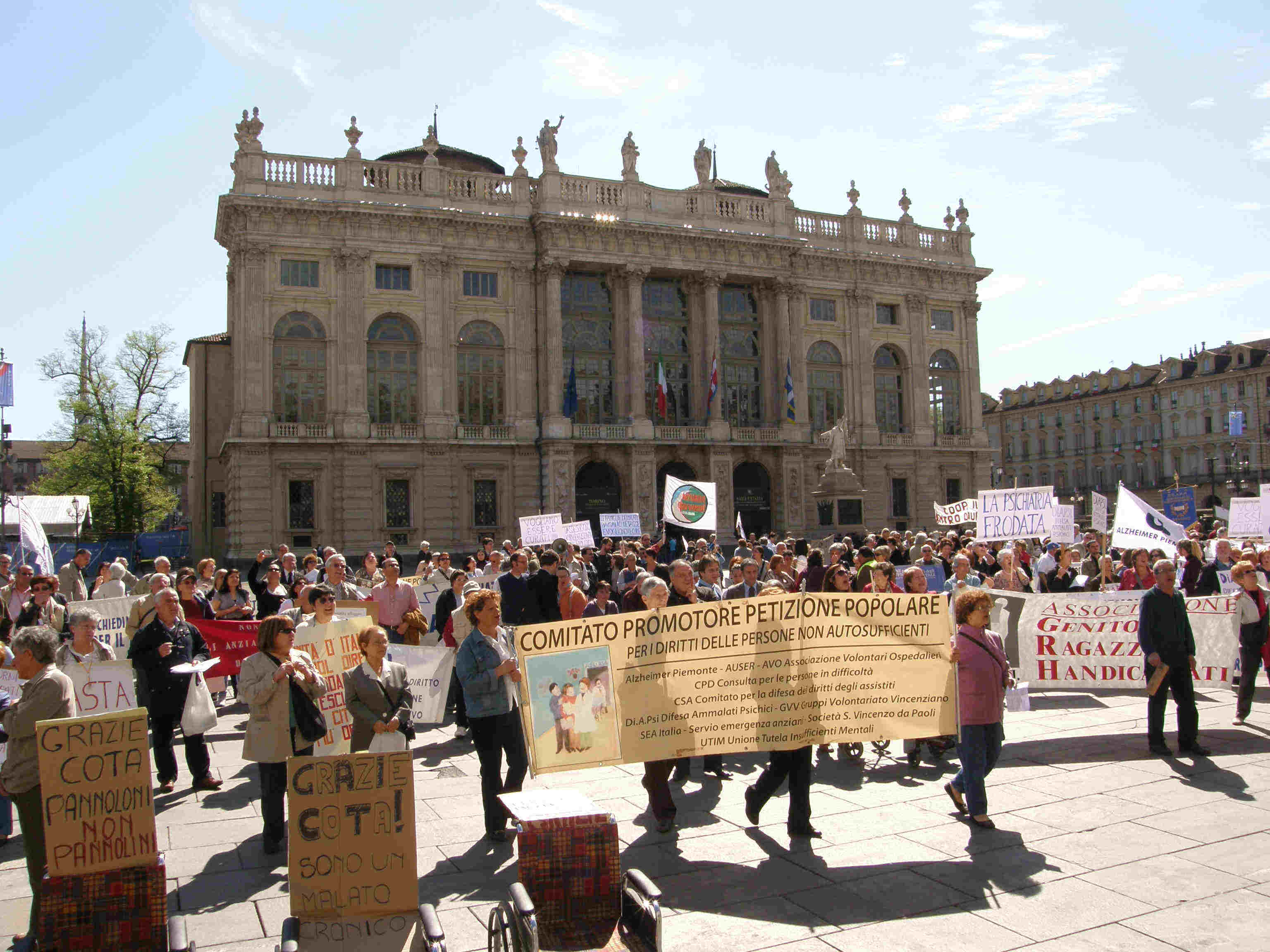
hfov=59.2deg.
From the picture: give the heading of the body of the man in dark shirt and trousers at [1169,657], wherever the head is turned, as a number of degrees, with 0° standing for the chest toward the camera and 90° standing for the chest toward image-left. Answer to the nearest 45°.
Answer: approximately 315°

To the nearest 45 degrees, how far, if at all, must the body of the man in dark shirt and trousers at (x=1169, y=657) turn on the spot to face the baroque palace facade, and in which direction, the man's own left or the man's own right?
approximately 180°

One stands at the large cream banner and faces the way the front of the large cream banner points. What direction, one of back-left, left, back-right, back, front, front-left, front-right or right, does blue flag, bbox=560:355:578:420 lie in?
back

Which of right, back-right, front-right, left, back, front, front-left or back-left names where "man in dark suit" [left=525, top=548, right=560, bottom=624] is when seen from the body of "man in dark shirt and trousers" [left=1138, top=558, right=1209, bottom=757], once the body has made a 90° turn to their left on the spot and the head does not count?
back-left

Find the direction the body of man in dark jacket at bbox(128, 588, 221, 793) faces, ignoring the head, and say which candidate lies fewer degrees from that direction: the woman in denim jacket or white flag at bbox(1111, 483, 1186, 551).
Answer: the woman in denim jacket

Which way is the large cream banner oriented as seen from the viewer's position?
toward the camera

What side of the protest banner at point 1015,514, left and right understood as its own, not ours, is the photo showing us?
front

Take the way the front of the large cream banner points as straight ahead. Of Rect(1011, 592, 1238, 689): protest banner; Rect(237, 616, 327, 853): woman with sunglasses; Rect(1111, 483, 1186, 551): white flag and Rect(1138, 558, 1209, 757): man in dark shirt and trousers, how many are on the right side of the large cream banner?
1

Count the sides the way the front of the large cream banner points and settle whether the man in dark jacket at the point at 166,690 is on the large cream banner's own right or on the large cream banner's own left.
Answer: on the large cream banner's own right

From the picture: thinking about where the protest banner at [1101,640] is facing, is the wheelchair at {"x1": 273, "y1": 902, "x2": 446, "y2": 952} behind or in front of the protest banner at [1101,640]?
in front

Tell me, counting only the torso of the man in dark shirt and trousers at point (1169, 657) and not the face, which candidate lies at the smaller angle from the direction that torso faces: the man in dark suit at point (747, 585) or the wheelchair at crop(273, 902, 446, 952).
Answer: the wheelchair

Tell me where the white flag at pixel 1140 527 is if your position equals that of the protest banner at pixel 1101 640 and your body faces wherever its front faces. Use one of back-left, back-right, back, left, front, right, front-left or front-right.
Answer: back

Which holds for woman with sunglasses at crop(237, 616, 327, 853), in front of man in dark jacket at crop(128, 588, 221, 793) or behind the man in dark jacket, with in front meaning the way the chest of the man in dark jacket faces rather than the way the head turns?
in front

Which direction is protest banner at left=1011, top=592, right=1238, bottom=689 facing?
toward the camera
